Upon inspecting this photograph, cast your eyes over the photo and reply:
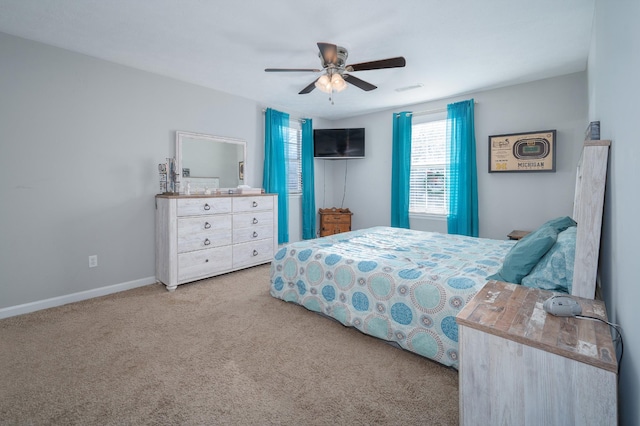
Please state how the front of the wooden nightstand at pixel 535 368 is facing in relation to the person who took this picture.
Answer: facing to the left of the viewer

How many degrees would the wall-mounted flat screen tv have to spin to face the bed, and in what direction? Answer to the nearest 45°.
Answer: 0° — it already faces it

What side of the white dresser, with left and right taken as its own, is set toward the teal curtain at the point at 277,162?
left

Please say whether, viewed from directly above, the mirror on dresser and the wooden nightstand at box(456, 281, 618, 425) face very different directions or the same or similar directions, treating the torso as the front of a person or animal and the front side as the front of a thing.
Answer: very different directions

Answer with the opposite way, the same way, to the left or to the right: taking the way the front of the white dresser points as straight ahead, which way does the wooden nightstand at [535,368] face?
the opposite way

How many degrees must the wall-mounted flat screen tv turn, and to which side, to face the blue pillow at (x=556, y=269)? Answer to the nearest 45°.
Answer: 0° — it already faces it

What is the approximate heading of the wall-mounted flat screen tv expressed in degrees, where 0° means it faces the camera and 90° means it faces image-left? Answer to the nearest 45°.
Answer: approximately 0°

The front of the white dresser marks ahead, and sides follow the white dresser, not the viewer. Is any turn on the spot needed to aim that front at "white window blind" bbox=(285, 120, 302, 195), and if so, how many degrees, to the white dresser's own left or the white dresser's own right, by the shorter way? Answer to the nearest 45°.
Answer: approximately 90° to the white dresser's own left

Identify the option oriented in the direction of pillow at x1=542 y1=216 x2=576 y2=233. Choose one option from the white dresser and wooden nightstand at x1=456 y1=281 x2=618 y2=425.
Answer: the white dresser
